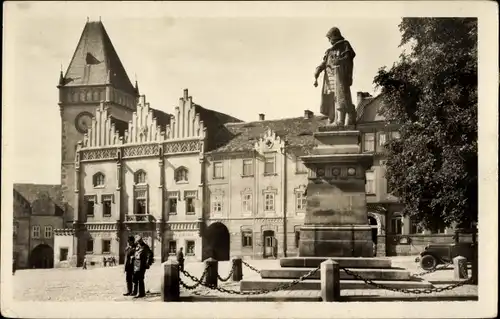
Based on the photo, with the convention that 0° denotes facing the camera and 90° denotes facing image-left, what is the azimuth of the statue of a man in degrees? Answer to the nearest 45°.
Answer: approximately 45°

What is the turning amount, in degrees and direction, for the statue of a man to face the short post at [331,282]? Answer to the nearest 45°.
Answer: approximately 45° to its left

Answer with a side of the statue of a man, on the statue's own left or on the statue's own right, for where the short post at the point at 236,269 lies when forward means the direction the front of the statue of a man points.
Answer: on the statue's own right

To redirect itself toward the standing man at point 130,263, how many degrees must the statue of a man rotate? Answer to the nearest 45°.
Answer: approximately 45° to its right

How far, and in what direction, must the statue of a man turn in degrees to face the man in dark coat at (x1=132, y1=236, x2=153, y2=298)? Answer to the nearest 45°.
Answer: approximately 45° to its right
